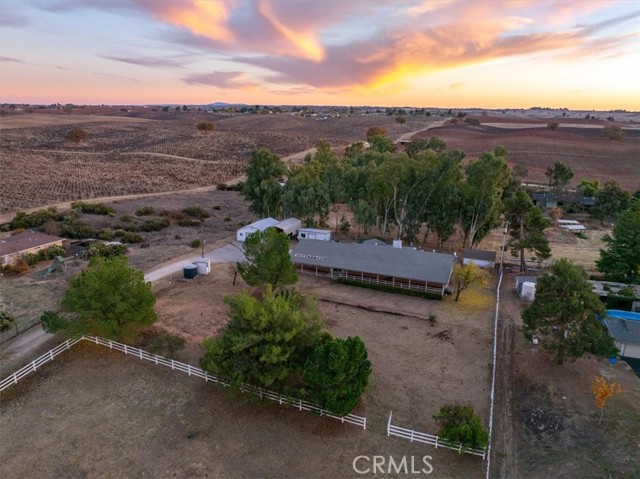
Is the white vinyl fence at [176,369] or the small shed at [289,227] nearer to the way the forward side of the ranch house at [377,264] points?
the white vinyl fence

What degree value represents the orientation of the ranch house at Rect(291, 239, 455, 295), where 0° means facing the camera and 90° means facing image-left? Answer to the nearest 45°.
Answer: approximately 0°

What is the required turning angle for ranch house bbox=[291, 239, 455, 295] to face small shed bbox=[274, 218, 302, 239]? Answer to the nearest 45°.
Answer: approximately 135° to its right

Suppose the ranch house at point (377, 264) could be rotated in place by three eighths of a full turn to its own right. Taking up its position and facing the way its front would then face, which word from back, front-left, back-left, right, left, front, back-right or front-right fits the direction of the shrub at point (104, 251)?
front-left

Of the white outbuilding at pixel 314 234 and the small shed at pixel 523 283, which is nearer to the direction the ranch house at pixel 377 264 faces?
the small shed

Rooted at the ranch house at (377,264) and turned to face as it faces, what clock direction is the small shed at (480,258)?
The small shed is roughly at 8 o'clock from the ranch house.

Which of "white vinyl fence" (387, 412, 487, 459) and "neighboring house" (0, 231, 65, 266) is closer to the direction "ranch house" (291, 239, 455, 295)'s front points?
the white vinyl fence

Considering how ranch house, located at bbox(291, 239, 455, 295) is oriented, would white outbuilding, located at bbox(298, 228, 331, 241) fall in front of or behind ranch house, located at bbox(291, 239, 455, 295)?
behind

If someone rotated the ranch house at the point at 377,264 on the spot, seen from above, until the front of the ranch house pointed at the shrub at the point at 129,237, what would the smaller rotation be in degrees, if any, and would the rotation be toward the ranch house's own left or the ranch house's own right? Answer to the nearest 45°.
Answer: approximately 90° to the ranch house's own right

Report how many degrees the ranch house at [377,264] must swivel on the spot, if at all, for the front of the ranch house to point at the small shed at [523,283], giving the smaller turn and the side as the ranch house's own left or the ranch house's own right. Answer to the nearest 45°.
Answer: approximately 90° to the ranch house's own left

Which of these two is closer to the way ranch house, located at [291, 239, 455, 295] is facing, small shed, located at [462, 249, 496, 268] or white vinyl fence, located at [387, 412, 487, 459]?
the white vinyl fence
